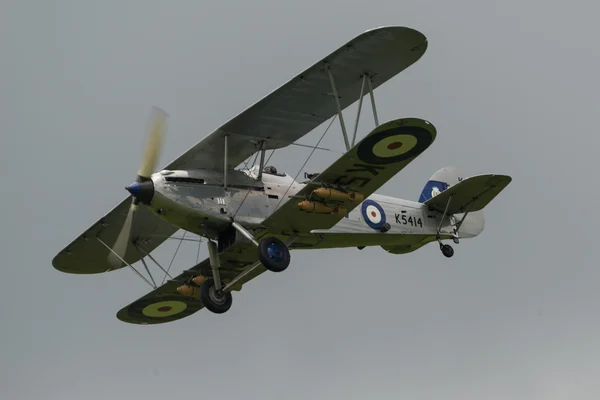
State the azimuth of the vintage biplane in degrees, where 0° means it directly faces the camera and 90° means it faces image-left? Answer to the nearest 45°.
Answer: approximately 45°
